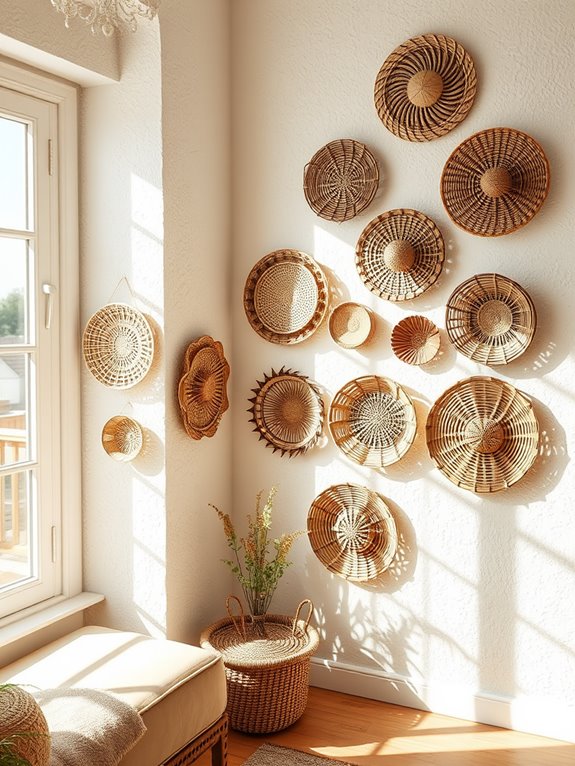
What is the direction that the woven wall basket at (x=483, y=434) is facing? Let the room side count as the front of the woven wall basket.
toward the camera

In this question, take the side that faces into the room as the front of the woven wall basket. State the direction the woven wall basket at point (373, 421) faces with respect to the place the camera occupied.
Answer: facing the viewer

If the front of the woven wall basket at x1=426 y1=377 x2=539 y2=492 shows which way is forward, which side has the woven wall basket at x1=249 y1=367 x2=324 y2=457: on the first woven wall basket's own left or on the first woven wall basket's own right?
on the first woven wall basket's own right

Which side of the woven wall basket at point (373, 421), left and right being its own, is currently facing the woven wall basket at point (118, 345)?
right

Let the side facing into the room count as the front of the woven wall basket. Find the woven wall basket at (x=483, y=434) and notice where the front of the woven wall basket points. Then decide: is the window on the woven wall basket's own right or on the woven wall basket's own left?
on the woven wall basket's own right

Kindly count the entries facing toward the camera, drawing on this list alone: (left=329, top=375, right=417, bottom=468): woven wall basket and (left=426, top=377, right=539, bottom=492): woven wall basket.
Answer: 2

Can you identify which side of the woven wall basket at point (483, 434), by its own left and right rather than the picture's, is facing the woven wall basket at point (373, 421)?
right

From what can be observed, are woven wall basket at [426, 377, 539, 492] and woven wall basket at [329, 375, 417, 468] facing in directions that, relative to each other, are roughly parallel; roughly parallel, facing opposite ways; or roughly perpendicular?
roughly parallel
